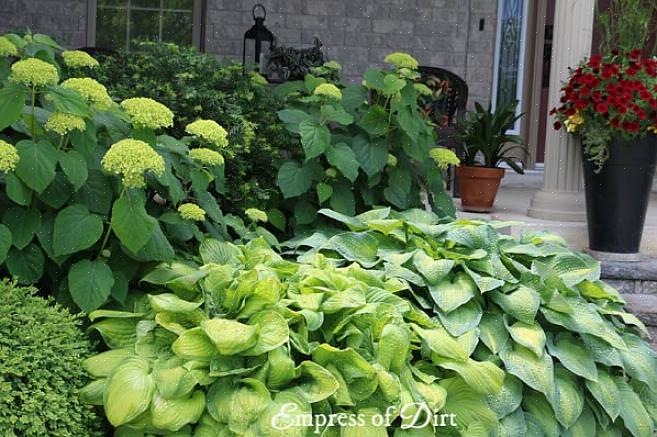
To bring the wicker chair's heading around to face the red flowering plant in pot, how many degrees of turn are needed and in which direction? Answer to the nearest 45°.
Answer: approximately 45° to its left

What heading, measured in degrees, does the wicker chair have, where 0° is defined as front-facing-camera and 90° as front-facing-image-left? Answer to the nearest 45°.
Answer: approximately 45°

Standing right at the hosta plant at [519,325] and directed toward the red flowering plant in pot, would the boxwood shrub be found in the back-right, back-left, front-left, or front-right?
back-left

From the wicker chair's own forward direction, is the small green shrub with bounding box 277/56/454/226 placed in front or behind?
in front

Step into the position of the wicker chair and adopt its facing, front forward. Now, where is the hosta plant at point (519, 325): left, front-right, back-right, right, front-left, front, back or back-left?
front-left

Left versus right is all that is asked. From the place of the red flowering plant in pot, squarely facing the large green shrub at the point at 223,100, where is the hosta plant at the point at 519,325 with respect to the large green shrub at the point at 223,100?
left
